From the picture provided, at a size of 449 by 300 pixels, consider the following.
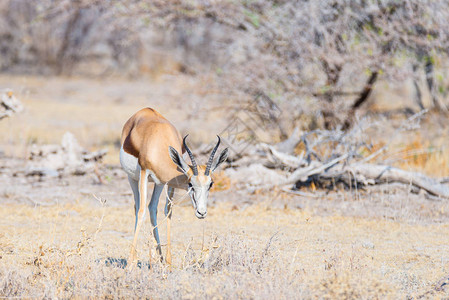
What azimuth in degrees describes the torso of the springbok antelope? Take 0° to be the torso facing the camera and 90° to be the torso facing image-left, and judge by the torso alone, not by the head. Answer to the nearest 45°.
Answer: approximately 315°

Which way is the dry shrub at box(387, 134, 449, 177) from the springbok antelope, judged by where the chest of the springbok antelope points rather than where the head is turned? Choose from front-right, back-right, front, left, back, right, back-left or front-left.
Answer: left

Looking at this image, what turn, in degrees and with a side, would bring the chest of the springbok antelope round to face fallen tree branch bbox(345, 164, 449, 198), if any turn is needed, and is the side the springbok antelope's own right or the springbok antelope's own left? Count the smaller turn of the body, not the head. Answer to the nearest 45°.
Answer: approximately 90° to the springbok antelope's own left

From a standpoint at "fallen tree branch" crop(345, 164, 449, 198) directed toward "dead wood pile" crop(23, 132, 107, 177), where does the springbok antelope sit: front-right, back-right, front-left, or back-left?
front-left

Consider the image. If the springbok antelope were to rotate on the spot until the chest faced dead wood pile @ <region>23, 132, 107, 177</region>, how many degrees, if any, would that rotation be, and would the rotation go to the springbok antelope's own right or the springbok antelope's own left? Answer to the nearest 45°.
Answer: approximately 135° to the springbok antelope's own left

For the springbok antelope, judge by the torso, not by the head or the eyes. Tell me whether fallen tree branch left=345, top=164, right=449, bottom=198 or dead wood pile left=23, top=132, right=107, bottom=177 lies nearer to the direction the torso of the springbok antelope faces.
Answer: the fallen tree branch
